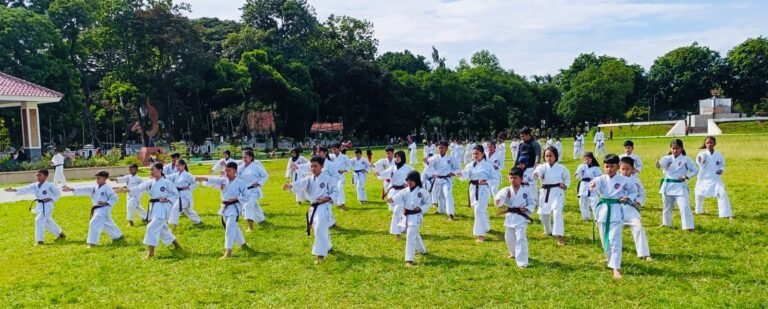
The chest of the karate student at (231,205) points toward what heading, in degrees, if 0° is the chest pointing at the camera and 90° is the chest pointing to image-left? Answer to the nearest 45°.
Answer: approximately 45°

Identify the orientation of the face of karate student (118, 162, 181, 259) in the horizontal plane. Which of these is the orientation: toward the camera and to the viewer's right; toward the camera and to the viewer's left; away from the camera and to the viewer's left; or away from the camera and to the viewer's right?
toward the camera and to the viewer's left

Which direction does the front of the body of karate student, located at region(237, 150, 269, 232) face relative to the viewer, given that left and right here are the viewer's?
facing the viewer and to the left of the viewer

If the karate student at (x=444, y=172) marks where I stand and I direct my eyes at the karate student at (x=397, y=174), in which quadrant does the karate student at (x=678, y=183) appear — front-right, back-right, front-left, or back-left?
back-left

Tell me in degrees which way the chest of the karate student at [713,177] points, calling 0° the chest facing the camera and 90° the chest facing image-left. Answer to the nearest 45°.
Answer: approximately 0°

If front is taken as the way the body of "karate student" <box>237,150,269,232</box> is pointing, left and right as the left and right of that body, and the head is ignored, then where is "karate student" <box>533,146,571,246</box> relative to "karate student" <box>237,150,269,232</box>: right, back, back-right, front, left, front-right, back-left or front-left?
left

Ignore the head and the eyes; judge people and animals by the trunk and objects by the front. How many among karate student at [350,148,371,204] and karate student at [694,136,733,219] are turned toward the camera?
2

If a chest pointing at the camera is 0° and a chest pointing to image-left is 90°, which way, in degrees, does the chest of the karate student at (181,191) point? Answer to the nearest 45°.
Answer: approximately 45°

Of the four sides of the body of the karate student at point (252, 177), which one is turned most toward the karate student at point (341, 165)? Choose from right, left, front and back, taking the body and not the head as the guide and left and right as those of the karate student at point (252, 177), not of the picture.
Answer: back

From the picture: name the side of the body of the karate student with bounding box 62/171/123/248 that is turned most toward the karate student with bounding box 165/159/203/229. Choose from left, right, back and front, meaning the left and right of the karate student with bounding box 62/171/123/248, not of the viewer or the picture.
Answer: back
